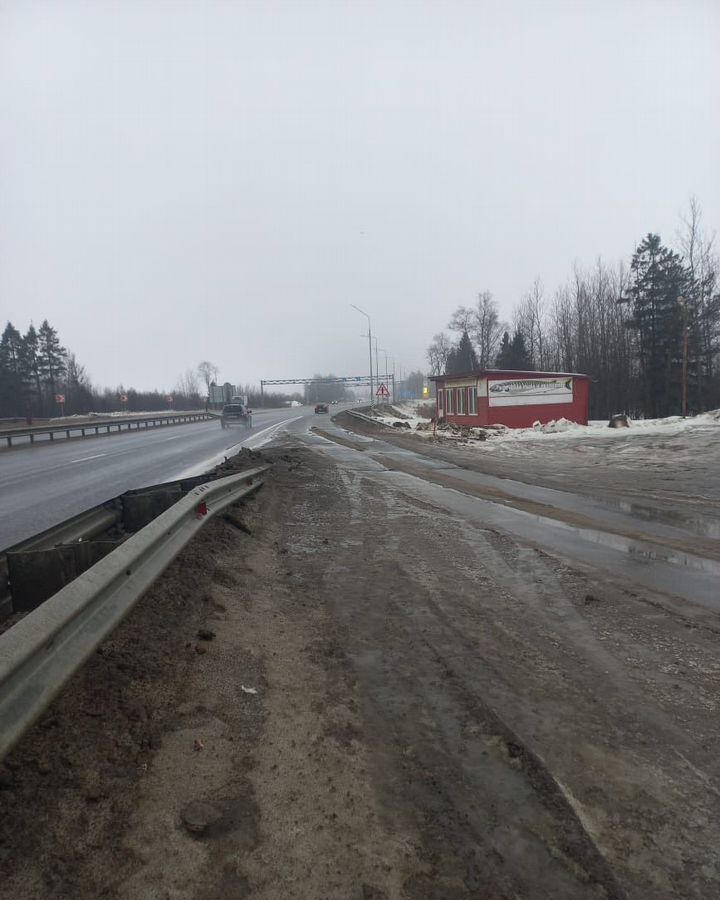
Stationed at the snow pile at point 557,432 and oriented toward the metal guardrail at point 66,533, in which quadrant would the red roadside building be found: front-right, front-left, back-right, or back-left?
back-right

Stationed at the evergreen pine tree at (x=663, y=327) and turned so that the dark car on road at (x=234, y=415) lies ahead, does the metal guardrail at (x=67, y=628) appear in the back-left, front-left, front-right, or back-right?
front-left

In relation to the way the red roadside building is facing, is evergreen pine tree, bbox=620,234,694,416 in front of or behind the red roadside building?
behind

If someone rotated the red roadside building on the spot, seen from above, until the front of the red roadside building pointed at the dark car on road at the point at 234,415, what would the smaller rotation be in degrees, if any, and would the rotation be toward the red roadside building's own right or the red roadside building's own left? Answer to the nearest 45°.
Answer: approximately 45° to the red roadside building's own right

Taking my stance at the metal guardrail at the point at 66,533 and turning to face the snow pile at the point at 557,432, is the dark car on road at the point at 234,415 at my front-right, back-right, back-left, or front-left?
front-left

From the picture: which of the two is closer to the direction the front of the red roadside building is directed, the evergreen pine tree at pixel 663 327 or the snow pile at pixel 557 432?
the snow pile

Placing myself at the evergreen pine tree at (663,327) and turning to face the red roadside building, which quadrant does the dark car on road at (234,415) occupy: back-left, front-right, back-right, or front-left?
front-right

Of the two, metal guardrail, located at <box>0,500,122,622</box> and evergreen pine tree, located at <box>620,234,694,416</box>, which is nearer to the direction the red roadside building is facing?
the metal guardrail

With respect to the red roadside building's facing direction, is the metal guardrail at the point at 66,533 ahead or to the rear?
ahead

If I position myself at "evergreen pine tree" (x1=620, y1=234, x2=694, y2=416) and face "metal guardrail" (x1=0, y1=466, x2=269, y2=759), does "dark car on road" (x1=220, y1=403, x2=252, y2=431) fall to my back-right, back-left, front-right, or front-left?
front-right

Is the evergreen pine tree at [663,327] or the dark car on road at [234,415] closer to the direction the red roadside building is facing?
the dark car on road

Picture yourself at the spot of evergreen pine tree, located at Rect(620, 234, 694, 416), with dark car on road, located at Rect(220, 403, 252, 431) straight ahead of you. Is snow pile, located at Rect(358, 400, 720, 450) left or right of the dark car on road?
left

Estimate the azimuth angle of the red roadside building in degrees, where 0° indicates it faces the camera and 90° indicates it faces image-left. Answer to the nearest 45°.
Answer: approximately 45°
